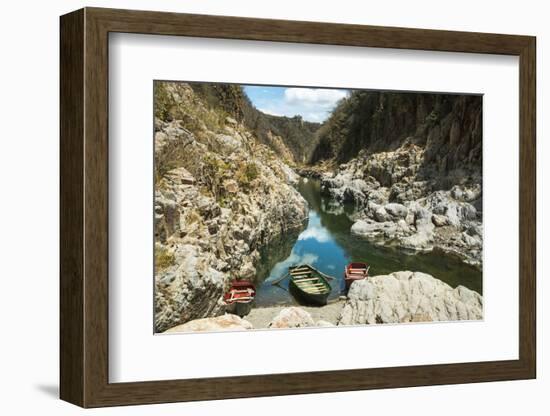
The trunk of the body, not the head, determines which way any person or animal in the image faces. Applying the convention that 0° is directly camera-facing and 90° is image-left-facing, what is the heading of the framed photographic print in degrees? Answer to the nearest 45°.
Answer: approximately 315°
